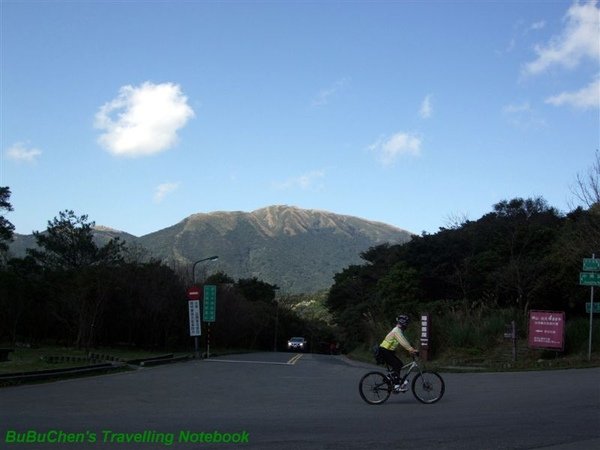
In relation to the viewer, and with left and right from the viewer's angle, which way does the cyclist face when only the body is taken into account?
facing to the right of the viewer

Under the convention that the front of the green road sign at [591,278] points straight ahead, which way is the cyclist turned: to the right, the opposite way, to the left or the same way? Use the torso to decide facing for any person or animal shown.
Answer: to the left

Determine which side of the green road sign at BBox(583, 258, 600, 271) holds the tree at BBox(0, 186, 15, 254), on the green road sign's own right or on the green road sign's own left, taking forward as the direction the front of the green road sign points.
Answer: on the green road sign's own right

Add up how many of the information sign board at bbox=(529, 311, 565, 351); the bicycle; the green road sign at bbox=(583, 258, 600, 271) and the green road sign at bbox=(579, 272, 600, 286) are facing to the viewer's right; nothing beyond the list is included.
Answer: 1

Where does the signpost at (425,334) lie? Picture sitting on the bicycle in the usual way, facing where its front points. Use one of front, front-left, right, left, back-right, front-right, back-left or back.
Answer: left

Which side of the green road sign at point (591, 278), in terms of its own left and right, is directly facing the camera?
front

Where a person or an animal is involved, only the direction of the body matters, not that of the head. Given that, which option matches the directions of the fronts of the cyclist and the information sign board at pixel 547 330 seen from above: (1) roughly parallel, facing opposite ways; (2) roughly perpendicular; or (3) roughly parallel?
roughly perpendicular

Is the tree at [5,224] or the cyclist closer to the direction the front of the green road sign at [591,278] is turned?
the cyclist

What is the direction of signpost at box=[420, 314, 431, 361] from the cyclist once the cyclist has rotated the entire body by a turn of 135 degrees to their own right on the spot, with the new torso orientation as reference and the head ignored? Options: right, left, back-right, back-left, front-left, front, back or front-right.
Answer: back-right

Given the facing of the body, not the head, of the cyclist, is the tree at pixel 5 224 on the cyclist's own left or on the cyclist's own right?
on the cyclist's own left

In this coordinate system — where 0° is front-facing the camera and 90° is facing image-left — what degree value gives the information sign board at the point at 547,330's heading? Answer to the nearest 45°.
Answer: approximately 0°
